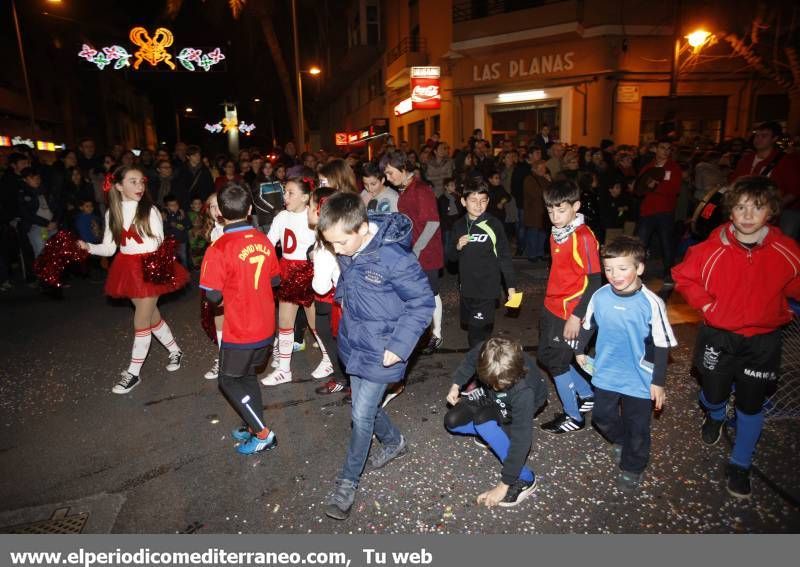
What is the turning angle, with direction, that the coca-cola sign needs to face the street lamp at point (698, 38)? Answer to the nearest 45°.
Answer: approximately 45° to its left

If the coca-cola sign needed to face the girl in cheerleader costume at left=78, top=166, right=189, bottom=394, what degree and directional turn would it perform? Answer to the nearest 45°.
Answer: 0° — it already faces them

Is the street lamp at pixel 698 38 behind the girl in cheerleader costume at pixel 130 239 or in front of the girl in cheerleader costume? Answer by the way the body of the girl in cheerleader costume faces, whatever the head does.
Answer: behind

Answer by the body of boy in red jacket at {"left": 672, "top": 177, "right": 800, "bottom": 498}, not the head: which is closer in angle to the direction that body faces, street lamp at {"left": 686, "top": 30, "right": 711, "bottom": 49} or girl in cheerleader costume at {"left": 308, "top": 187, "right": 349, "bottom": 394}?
the girl in cheerleader costume

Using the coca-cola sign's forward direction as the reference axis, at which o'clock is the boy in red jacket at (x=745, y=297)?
The boy in red jacket is roughly at 12 o'clock from the coca-cola sign.

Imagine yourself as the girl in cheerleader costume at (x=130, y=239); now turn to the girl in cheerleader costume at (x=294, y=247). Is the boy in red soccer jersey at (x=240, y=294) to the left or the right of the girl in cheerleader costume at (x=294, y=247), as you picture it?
right

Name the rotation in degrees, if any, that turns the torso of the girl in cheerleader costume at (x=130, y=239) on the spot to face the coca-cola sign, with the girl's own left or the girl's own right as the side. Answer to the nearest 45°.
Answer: approximately 180°

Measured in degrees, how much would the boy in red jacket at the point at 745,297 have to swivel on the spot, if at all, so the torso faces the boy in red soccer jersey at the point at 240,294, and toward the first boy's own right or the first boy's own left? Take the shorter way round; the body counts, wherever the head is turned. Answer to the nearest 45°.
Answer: approximately 45° to the first boy's own right

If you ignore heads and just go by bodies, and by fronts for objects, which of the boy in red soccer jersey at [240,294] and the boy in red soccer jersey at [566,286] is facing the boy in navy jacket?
the boy in red soccer jersey at [566,286]

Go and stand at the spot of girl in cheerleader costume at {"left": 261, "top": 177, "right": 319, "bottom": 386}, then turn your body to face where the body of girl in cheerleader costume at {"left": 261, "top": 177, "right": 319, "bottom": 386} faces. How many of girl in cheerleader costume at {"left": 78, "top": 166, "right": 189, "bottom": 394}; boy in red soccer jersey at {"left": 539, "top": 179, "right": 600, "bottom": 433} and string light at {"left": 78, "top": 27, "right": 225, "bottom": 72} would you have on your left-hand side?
1

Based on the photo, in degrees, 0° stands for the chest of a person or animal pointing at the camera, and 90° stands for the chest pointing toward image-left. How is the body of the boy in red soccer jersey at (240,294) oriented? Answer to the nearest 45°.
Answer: approximately 135°

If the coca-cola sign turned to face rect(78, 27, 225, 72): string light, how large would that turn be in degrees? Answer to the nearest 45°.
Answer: approximately 90° to its right

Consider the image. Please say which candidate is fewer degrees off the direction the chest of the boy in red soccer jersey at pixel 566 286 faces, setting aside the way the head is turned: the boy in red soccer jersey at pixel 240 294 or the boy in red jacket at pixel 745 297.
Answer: the boy in red soccer jersey
